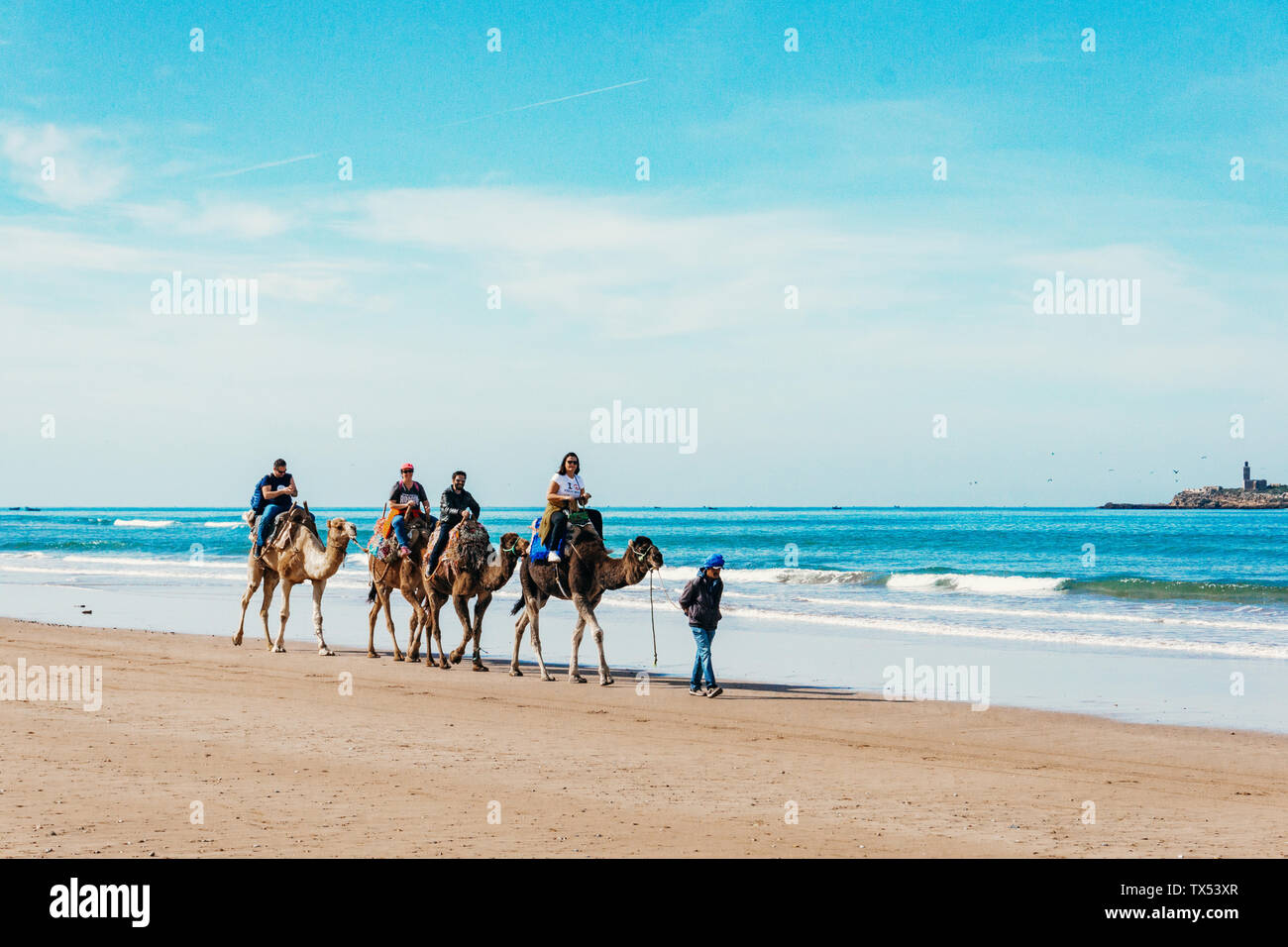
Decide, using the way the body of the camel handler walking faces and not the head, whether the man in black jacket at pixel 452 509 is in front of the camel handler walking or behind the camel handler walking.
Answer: behind

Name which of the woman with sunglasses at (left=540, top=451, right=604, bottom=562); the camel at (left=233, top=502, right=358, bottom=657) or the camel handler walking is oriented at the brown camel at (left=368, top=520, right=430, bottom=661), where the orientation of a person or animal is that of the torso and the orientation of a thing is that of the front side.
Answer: the camel

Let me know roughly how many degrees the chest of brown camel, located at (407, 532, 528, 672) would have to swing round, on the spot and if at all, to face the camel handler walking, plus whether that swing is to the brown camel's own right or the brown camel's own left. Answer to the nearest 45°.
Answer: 0° — it already faces them

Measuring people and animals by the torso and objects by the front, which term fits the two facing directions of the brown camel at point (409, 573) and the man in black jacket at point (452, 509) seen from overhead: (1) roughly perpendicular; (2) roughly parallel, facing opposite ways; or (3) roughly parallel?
roughly parallel

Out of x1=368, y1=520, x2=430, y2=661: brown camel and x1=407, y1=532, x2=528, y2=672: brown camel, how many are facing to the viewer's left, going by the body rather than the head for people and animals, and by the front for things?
0

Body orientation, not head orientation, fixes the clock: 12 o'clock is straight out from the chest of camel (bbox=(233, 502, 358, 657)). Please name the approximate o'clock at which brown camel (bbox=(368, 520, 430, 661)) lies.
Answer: The brown camel is roughly at 12 o'clock from the camel.

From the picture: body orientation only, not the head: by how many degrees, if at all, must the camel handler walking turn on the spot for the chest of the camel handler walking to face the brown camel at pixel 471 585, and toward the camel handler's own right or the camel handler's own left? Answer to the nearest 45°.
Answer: approximately 180°

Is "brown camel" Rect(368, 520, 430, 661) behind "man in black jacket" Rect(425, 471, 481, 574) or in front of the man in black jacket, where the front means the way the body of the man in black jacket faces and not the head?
behind

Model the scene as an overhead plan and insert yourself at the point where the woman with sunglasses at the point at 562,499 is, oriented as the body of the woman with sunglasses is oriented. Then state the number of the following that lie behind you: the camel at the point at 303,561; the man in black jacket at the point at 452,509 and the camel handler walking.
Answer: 2

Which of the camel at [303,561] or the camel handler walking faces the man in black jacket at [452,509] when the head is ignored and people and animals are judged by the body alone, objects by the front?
the camel

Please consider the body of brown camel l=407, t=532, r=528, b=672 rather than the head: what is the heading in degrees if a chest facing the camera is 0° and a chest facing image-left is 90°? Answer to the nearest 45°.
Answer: approximately 315°

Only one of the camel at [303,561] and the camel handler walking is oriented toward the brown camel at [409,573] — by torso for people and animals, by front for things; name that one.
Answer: the camel

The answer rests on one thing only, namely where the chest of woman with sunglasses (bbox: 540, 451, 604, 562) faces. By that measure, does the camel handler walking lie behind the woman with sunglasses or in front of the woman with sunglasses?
in front

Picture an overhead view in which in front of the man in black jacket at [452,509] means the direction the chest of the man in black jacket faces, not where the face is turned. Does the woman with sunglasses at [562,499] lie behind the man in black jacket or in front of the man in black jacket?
in front

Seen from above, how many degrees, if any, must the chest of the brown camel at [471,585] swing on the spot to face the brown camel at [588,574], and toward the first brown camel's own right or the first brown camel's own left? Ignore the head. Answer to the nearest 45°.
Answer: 0° — it already faces it

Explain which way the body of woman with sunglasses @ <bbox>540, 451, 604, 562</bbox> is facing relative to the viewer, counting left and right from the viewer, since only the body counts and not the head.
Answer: facing the viewer and to the right of the viewer
